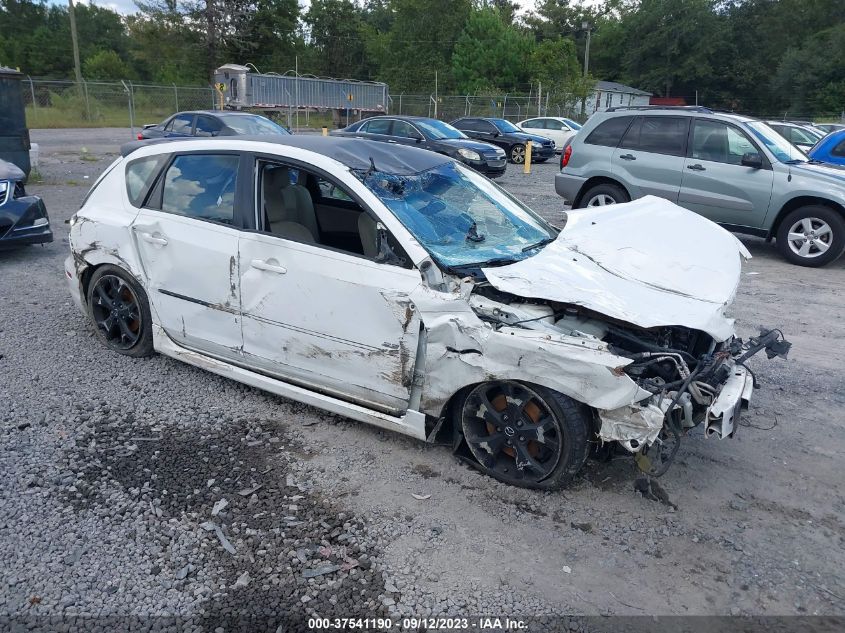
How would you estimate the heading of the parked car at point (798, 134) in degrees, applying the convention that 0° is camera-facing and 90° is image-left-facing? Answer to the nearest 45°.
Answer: approximately 315°

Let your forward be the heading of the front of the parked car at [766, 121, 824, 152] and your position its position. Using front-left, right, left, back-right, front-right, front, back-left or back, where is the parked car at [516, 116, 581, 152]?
back

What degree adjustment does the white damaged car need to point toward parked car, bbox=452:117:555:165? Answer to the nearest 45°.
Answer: approximately 135° to its left

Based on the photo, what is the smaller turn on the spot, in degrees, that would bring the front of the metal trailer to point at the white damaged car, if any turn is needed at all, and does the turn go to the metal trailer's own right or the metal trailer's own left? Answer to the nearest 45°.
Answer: approximately 45° to the metal trailer's own left

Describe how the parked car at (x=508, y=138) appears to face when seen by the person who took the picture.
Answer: facing the viewer and to the right of the viewer

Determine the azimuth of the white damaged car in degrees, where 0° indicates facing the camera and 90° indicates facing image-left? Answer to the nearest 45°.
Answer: approximately 315°

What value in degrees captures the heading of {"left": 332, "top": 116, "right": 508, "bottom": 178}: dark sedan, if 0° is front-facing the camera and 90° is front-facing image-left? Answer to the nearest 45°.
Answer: approximately 315°

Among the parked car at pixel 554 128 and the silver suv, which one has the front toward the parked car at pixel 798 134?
the parked car at pixel 554 128
